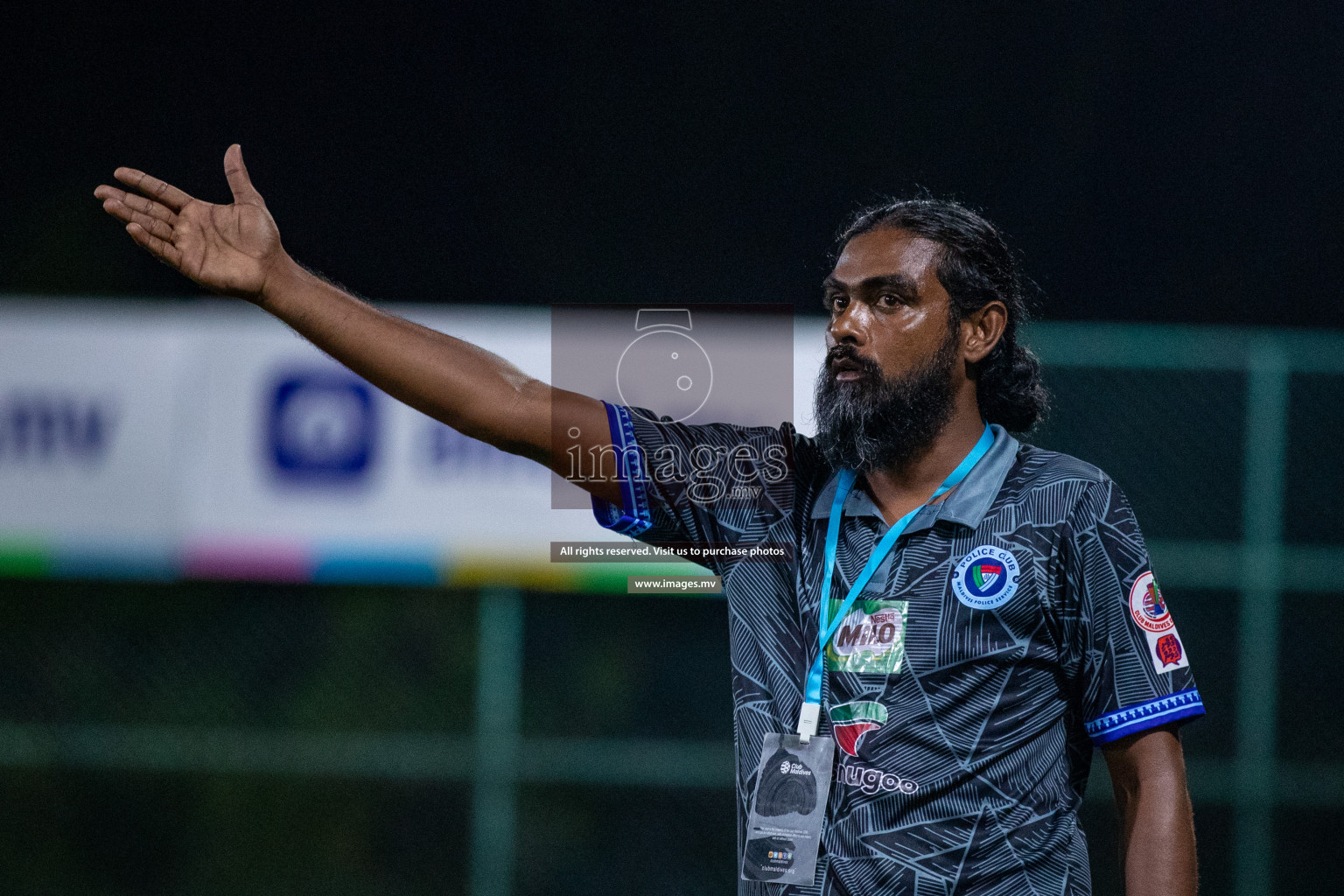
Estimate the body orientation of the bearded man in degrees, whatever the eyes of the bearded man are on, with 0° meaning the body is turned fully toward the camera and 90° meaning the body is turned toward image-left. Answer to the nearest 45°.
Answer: approximately 45°

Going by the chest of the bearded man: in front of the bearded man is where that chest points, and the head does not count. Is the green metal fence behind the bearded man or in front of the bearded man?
behind

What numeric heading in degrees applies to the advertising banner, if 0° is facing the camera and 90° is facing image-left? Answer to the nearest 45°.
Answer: approximately 0°
